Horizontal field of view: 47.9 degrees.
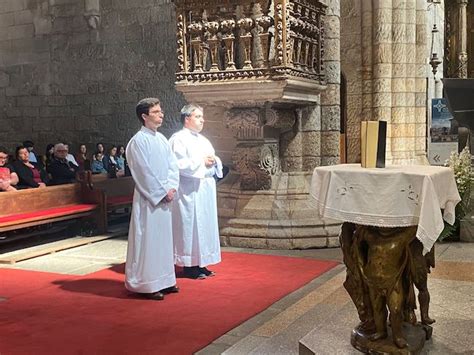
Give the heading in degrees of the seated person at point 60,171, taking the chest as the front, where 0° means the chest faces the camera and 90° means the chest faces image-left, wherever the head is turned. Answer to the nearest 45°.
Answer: approximately 315°

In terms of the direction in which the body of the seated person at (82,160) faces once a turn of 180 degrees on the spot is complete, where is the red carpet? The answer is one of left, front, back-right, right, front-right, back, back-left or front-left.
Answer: back-left

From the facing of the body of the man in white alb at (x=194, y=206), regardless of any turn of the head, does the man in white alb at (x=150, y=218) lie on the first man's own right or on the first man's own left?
on the first man's own right

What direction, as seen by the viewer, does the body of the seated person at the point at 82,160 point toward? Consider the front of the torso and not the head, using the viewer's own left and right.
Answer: facing the viewer and to the right of the viewer

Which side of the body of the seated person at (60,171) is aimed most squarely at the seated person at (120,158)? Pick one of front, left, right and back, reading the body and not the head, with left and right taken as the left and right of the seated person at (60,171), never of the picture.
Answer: left

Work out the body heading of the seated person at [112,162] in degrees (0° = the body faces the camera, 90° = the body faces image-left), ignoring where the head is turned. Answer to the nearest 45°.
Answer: approximately 315°

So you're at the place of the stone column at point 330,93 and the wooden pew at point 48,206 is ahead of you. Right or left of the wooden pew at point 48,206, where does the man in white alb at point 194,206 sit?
left

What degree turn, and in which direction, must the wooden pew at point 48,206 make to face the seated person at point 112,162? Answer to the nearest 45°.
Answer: approximately 135° to its left

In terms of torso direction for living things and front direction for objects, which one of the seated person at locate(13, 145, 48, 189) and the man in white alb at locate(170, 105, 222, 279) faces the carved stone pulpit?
the seated person

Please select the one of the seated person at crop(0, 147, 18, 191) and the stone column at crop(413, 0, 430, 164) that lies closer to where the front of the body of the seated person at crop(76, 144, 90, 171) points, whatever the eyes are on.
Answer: the stone column
